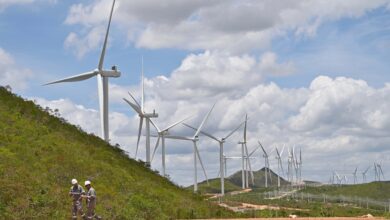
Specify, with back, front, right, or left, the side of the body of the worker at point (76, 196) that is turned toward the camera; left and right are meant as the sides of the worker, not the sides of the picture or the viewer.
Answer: front
